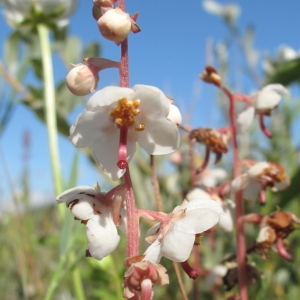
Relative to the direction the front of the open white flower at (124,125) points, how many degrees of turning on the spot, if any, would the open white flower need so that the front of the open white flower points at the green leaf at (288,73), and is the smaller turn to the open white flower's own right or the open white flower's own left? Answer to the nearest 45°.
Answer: approximately 135° to the open white flower's own left

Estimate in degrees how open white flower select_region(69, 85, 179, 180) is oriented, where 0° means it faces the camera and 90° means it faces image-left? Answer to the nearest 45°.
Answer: approximately 0°

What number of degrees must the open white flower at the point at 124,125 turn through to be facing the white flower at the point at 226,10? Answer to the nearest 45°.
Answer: approximately 180°

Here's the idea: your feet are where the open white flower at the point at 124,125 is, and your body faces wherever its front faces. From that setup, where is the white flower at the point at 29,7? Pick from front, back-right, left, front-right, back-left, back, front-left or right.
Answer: back
